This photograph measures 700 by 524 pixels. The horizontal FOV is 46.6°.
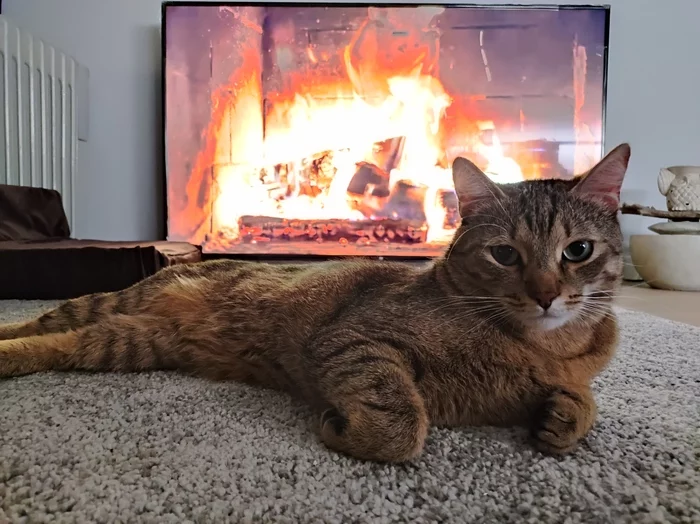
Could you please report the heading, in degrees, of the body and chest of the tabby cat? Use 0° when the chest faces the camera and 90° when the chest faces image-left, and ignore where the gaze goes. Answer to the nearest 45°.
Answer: approximately 315°

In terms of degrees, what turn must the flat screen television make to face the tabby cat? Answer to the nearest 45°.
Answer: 0° — it already faces it

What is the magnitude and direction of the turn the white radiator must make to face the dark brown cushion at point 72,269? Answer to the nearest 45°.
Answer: approximately 45° to its right

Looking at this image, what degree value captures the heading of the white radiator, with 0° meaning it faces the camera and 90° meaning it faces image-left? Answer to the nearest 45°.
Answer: approximately 315°

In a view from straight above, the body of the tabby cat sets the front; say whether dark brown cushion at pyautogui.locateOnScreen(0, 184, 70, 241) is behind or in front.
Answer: behind

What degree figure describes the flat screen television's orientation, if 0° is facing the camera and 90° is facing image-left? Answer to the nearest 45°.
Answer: approximately 0°

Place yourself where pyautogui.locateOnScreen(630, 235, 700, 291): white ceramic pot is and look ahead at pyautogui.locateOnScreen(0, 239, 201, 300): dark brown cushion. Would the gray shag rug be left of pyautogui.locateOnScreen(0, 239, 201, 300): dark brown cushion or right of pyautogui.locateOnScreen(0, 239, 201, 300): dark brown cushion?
left

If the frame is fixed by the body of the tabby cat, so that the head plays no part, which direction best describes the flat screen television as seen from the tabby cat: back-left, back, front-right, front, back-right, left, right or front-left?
back-left

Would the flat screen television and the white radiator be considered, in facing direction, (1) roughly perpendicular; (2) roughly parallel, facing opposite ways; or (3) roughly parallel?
roughly perpendicular
